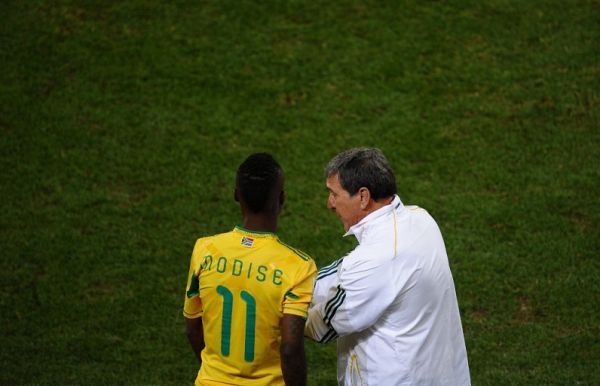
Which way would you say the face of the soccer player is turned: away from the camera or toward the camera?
away from the camera

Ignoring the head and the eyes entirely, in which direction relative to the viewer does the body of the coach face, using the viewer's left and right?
facing away from the viewer and to the left of the viewer

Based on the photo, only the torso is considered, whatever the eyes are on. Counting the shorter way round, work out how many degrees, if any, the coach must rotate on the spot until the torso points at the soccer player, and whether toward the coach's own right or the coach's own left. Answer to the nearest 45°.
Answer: approximately 45° to the coach's own left

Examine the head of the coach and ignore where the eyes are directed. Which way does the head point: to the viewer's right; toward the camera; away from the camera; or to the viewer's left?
to the viewer's left
